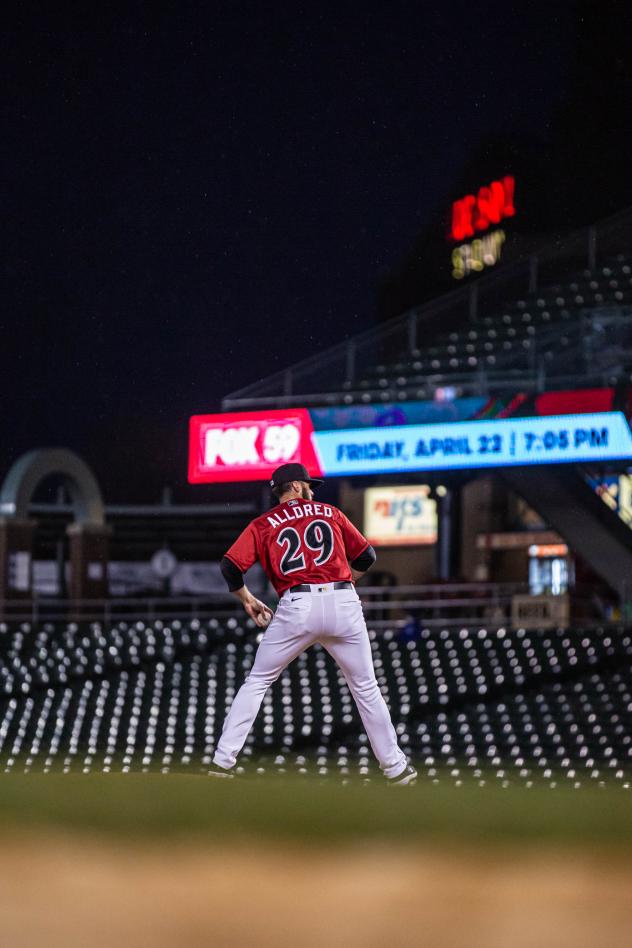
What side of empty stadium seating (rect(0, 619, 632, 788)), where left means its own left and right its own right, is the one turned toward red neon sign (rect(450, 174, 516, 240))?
back

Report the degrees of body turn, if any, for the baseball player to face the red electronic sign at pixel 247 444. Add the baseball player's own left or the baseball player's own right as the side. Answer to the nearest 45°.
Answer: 0° — they already face it

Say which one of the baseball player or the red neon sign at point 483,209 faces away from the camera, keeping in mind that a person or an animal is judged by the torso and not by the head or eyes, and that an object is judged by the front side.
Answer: the baseball player

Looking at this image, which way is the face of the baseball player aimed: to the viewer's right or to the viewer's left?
to the viewer's right

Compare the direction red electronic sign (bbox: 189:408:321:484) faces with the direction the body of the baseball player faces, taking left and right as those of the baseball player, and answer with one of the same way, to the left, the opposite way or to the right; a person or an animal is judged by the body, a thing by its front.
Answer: the opposite way

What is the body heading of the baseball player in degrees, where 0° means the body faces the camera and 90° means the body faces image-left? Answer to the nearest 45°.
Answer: approximately 180°

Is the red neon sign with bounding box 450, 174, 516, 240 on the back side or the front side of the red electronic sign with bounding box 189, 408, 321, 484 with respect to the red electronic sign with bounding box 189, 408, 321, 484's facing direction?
on the back side

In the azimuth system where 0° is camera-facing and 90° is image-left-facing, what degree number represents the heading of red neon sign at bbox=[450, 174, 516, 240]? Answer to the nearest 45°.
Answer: approximately 45°

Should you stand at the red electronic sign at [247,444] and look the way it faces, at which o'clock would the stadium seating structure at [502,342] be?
The stadium seating structure is roughly at 9 o'clock from the red electronic sign.

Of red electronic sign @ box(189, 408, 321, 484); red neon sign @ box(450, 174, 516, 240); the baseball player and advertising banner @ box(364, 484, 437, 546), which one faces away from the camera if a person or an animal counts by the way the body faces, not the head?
the baseball player

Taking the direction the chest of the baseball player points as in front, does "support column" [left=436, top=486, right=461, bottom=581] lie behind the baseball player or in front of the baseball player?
in front

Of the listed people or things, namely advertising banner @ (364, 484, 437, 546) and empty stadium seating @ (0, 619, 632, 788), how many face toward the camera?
2

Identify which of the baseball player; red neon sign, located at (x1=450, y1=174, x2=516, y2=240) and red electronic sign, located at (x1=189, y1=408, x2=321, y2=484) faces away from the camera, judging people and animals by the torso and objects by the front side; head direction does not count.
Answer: the baseball player

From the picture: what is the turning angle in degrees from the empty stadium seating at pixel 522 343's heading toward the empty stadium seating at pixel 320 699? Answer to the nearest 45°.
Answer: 0° — it already faces it

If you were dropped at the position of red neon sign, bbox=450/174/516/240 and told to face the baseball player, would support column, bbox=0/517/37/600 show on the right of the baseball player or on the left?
right
